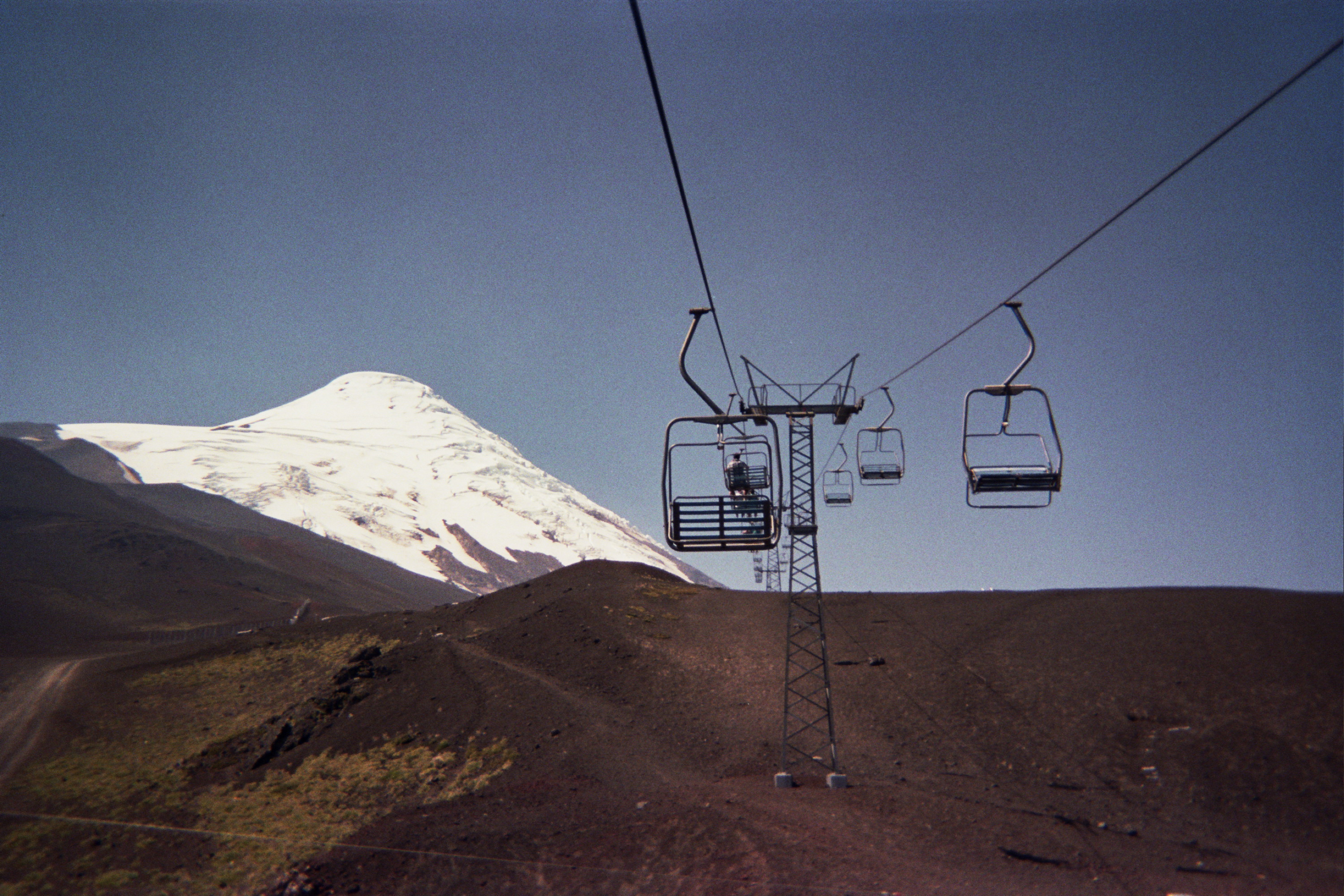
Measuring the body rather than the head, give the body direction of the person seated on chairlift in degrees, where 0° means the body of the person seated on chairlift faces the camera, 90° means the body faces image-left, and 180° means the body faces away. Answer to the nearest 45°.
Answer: approximately 180°
